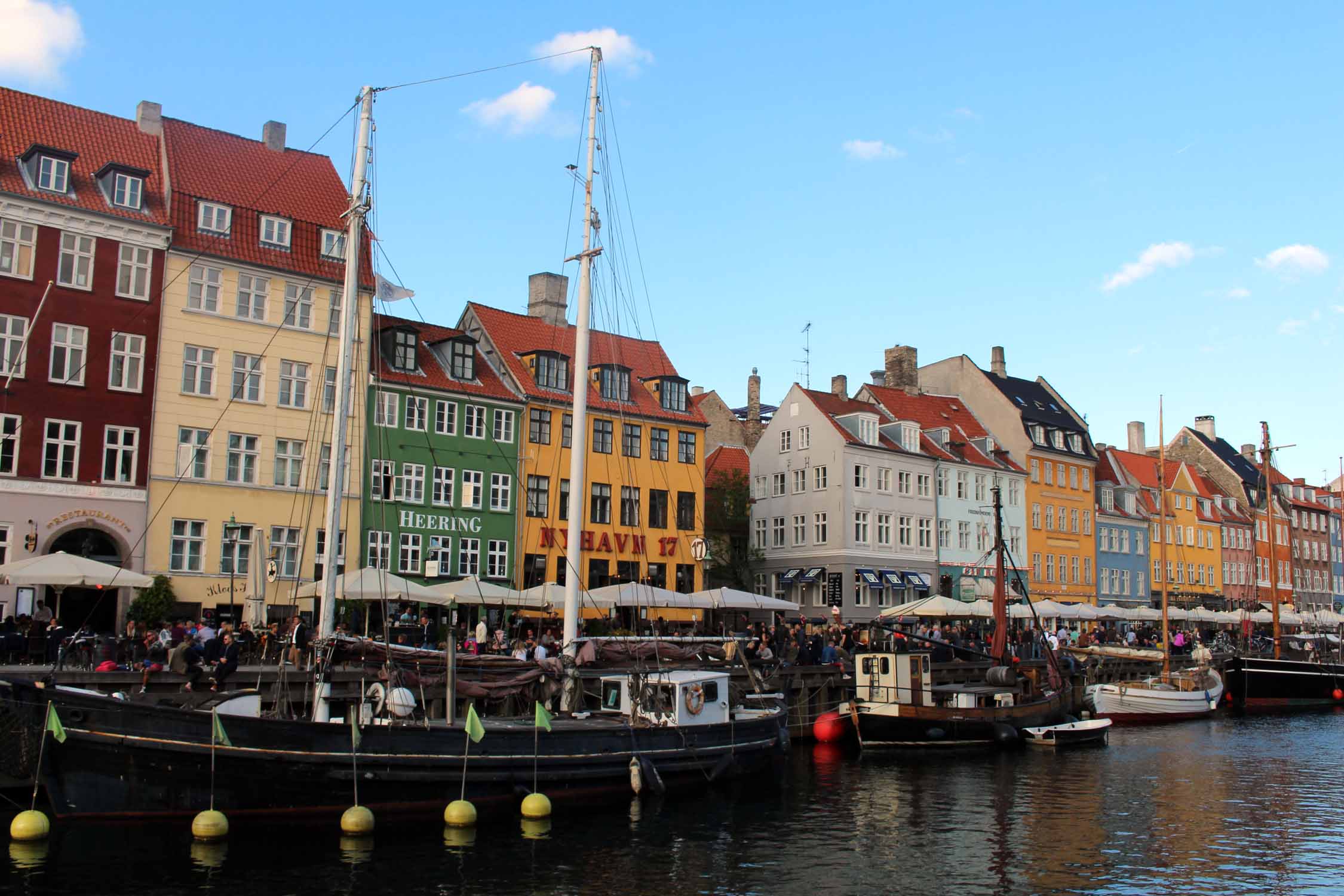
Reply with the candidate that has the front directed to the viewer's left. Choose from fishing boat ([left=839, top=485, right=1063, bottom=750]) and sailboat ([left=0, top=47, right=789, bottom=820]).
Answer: the sailboat

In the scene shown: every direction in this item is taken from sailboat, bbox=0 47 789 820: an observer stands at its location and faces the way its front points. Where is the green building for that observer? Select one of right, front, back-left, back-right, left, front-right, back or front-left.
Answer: right

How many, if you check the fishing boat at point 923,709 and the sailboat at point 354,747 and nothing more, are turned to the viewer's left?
1

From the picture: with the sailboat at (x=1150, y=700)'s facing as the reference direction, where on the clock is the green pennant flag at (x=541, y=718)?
The green pennant flag is roughly at 6 o'clock from the sailboat.

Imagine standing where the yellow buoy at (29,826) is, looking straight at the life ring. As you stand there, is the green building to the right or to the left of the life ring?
left

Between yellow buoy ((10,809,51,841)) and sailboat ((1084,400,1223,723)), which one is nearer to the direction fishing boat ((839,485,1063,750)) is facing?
the sailboat

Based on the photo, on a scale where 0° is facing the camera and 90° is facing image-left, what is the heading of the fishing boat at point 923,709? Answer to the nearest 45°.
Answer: approximately 225°

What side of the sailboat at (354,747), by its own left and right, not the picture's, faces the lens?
left

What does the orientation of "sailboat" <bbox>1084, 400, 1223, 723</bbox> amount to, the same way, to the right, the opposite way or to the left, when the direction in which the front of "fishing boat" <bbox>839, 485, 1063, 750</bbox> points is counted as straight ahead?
the opposite way

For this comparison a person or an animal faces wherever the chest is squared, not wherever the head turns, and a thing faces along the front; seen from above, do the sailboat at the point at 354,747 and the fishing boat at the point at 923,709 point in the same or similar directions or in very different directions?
very different directions

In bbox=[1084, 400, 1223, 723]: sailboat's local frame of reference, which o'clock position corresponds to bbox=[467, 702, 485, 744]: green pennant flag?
The green pennant flag is roughly at 11 o'clock from the sailboat.

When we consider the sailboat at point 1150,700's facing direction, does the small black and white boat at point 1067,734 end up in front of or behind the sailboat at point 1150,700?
behind

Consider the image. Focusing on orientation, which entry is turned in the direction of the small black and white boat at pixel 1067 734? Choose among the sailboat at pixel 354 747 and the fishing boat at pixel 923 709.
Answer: the fishing boat

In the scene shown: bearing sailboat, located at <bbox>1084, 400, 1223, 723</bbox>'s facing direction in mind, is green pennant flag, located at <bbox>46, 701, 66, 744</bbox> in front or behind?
in front

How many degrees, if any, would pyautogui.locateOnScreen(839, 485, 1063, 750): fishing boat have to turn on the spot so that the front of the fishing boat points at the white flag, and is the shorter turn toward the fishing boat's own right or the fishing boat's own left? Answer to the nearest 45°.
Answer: approximately 180°
